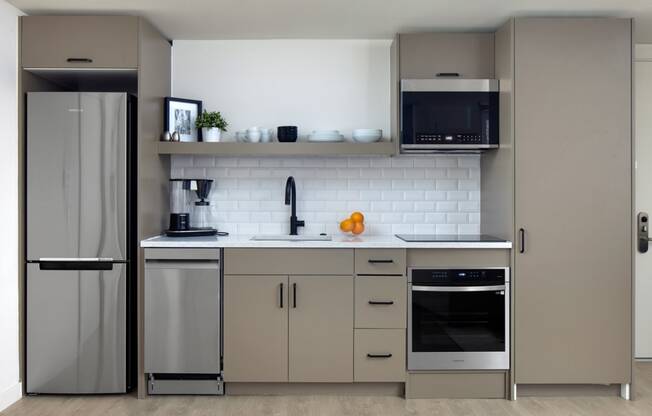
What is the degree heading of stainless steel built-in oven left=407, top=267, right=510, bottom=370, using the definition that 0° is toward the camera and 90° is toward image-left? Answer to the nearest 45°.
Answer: approximately 0°

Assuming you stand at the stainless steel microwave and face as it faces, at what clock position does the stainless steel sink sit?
The stainless steel sink is roughly at 3 o'clock from the stainless steel microwave.

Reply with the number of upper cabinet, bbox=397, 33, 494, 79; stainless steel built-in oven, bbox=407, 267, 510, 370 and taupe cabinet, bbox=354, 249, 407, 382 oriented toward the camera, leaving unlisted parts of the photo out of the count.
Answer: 3

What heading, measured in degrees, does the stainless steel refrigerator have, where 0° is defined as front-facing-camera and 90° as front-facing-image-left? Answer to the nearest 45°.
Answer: approximately 0°

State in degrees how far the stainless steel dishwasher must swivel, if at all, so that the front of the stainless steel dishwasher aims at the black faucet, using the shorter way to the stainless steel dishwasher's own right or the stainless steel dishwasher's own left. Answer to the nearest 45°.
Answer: approximately 135° to the stainless steel dishwasher's own left

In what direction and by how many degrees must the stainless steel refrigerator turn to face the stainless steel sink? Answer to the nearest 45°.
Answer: approximately 90° to its left

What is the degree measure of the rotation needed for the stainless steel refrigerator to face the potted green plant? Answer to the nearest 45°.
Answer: approximately 90° to its left

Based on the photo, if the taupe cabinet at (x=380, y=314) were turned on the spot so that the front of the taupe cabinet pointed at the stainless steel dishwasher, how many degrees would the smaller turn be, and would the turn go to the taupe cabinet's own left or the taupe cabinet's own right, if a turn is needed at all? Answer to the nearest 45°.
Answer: approximately 90° to the taupe cabinet's own right
